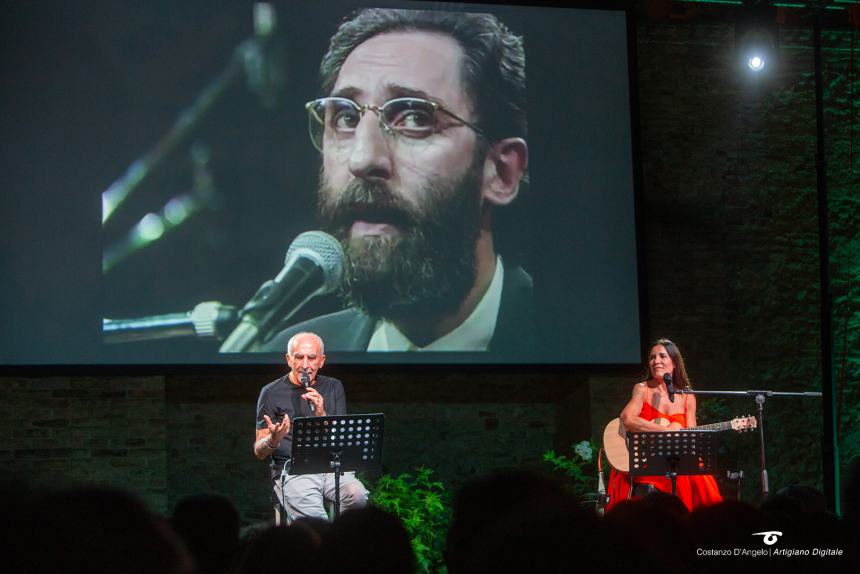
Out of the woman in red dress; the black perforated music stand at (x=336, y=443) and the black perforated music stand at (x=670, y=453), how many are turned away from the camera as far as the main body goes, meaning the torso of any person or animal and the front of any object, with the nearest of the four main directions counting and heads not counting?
2

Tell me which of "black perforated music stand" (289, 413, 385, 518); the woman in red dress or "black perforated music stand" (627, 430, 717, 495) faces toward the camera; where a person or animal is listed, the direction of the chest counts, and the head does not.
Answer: the woman in red dress

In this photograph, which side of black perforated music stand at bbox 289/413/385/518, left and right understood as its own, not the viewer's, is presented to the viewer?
back

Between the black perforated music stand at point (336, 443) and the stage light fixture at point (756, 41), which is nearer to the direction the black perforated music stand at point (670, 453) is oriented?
the stage light fixture

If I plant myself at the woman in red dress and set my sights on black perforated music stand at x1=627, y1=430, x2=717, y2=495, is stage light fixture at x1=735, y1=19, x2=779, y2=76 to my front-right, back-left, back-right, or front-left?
back-left

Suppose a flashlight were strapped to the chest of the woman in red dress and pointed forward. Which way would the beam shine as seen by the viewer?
toward the camera

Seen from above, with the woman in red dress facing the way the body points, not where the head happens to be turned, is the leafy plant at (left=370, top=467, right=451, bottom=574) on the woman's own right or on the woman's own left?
on the woman's own right

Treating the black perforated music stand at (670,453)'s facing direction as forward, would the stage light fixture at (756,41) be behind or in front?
in front

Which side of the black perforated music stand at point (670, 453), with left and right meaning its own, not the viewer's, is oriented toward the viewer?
back

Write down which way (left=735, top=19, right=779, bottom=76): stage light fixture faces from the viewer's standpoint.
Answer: facing the viewer

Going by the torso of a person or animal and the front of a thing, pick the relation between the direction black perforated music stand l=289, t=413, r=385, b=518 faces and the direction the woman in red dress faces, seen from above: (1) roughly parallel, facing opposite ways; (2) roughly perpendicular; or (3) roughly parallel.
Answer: roughly parallel, facing opposite ways
